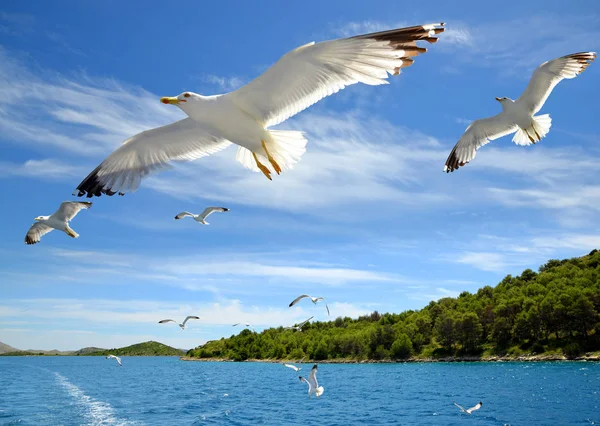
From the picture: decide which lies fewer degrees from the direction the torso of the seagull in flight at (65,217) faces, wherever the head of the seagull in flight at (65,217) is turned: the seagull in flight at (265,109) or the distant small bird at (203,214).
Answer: the seagull in flight

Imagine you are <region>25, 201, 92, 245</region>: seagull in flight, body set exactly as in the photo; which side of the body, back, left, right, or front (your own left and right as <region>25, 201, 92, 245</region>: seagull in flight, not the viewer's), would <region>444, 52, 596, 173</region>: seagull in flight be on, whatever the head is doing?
left

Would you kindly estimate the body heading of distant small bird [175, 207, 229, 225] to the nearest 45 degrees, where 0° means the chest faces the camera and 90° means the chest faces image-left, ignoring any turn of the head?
approximately 45°

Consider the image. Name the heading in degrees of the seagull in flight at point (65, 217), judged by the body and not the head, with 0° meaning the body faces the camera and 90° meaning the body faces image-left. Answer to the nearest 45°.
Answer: approximately 45°

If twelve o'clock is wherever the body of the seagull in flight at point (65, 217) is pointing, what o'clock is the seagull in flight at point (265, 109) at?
the seagull in flight at point (265, 109) is roughly at 10 o'clock from the seagull in flight at point (65, 217).

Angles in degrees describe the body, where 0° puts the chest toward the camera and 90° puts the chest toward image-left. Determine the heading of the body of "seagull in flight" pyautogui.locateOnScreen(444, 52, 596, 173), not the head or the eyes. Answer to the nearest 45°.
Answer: approximately 45°
